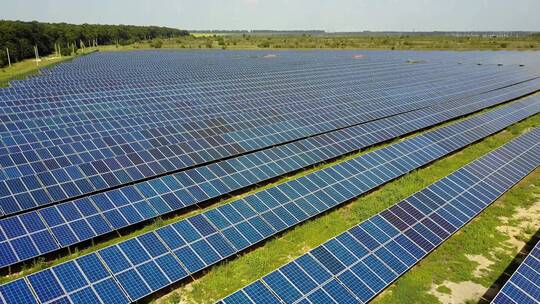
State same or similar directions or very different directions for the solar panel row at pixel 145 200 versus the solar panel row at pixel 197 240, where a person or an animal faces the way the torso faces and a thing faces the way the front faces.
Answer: same or similar directions

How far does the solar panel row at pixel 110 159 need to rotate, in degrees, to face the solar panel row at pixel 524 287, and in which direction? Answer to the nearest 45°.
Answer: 0° — it already faces it

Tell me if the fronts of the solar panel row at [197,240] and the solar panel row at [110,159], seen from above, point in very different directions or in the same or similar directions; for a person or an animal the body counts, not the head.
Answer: same or similar directions

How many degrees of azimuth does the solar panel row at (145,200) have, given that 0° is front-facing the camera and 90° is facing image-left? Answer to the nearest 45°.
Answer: approximately 315°

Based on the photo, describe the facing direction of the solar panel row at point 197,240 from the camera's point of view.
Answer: facing the viewer and to the right of the viewer

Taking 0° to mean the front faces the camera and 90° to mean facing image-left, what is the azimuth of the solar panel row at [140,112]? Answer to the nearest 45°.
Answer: approximately 315°

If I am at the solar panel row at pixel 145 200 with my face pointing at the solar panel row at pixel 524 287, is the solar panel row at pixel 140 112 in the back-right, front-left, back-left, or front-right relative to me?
back-left
